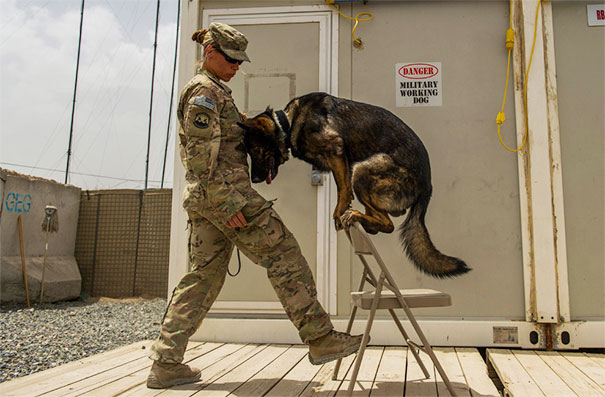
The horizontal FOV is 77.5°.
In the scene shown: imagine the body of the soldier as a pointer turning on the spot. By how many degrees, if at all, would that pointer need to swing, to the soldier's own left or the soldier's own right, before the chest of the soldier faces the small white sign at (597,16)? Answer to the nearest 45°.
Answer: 0° — they already face it

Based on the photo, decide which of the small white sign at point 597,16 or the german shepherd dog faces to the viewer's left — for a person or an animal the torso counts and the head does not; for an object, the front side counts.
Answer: the german shepherd dog

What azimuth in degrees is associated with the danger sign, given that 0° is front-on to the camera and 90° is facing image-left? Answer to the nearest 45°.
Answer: approximately 0°

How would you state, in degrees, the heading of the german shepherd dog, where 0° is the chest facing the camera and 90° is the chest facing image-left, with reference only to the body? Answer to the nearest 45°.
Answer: approximately 90°

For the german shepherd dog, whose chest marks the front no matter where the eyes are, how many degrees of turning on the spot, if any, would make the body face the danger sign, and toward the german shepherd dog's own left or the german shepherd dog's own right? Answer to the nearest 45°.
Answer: approximately 135° to the german shepherd dog's own right

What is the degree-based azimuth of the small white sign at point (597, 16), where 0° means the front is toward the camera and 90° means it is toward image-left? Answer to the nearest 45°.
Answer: approximately 0°

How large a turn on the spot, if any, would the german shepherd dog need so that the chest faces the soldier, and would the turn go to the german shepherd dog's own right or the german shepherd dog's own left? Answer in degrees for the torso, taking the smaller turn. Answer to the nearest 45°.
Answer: approximately 45° to the german shepherd dog's own left

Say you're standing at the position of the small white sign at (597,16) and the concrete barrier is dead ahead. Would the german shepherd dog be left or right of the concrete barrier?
left
